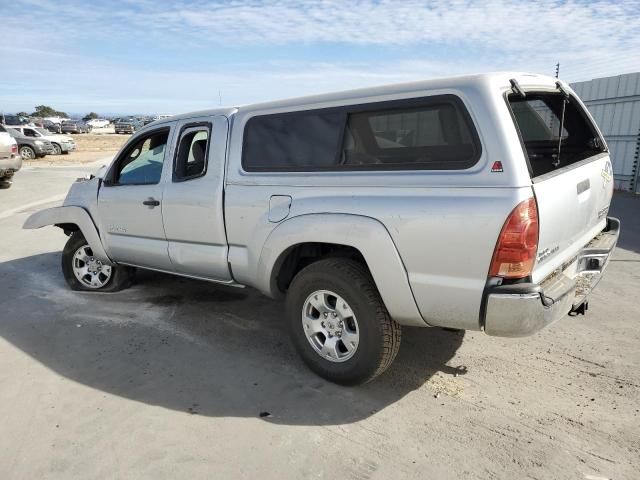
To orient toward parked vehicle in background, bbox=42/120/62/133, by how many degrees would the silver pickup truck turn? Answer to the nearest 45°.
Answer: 0° — it already faces it

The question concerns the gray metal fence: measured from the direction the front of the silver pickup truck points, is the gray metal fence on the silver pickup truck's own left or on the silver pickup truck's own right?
on the silver pickup truck's own right

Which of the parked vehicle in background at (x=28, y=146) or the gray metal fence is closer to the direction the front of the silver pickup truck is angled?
the parked vehicle in background

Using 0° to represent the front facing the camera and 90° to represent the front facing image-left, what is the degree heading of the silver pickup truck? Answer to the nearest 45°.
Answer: approximately 135°

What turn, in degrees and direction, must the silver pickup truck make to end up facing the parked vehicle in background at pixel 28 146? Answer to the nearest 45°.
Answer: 0° — it already faces it

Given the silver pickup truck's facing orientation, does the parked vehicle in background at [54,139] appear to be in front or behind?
in front

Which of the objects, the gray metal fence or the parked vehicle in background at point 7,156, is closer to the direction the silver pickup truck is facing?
the parked vehicle in background

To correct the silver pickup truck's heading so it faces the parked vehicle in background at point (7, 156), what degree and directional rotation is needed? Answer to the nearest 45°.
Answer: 0° — it already faces it
